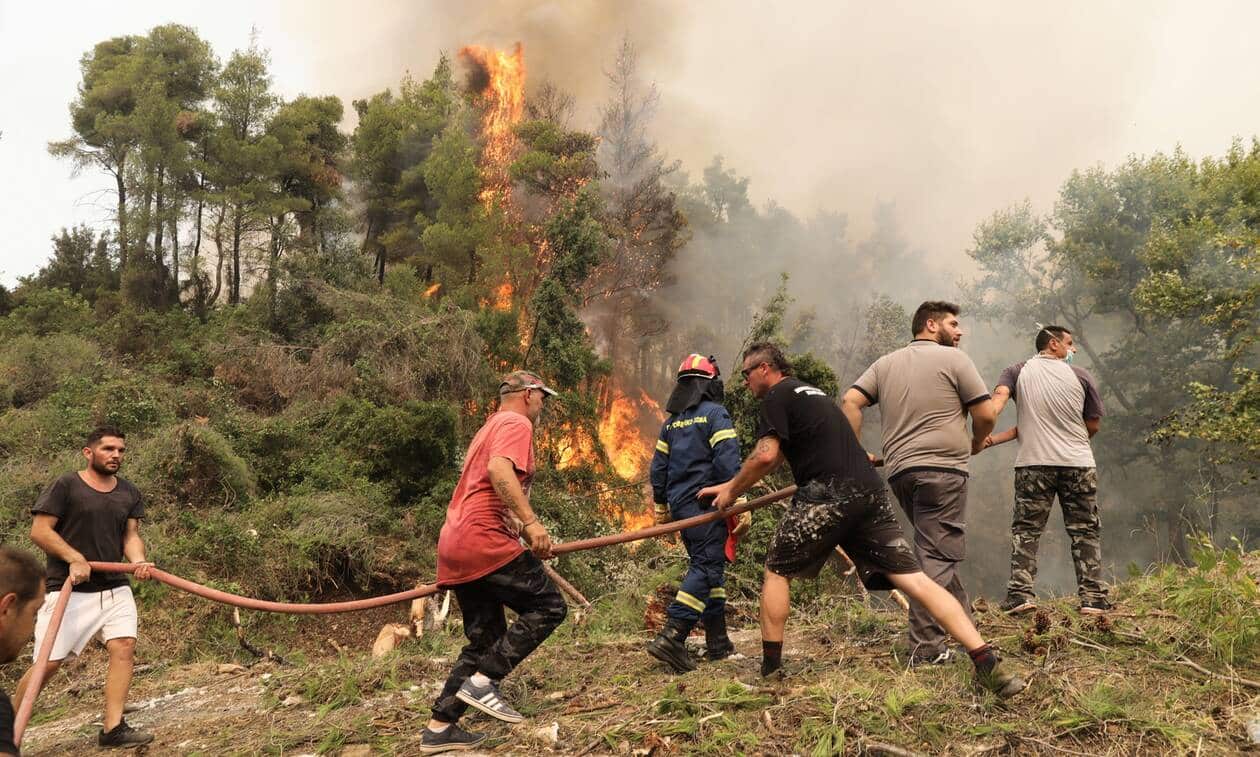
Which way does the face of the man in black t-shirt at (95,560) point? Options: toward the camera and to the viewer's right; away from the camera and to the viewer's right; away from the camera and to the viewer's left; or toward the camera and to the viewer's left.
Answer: toward the camera and to the viewer's right

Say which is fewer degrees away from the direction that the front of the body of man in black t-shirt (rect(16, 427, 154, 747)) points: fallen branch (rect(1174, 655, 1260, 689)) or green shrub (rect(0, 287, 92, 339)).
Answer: the fallen branch

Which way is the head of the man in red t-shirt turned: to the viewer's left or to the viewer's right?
to the viewer's right

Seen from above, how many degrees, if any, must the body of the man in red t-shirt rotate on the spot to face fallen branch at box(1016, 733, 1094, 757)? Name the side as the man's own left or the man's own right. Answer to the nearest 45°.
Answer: approximately 45° to the man's own right

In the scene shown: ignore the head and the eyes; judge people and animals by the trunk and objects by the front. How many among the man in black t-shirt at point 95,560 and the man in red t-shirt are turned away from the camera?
0

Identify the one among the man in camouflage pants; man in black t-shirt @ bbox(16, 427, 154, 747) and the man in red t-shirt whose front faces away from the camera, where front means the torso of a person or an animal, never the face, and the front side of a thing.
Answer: the man in camouflage pants

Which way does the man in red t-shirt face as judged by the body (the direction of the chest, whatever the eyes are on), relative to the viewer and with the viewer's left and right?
facing to the right of the viewer

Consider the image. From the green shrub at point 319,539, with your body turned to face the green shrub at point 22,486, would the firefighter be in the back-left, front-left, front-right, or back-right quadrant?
back-left

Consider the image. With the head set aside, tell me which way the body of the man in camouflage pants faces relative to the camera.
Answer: away from the camera

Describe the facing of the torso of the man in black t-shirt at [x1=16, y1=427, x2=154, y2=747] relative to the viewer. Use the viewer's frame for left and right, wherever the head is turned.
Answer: facing the viewer and to the right of the viewer
